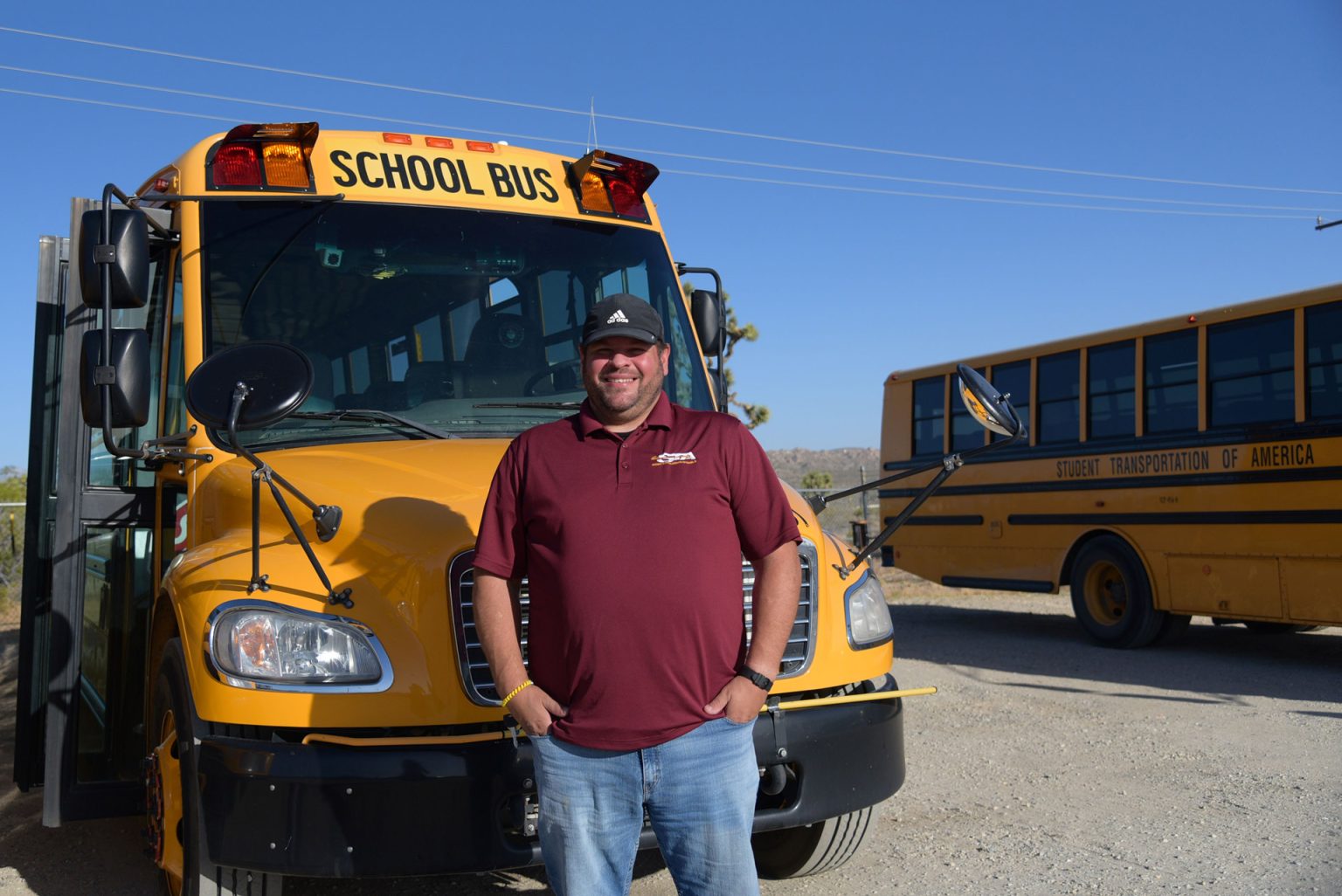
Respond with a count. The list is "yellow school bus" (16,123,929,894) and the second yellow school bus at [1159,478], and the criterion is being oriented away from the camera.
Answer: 0

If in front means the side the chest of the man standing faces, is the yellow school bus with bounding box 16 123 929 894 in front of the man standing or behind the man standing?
behind

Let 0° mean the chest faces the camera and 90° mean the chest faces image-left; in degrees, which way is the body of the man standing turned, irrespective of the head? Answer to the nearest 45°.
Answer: approximately 0°

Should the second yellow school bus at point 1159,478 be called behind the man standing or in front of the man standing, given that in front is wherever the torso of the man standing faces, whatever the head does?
behind

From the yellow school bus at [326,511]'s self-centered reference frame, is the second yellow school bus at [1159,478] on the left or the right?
on its left

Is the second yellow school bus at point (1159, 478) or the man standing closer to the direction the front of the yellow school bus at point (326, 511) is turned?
the man standing

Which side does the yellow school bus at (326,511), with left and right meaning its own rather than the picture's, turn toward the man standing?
front

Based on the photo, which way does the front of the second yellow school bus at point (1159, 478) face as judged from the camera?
facing the viewer and to the right of the viewer

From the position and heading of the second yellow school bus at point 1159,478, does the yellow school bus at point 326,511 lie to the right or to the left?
on its right
